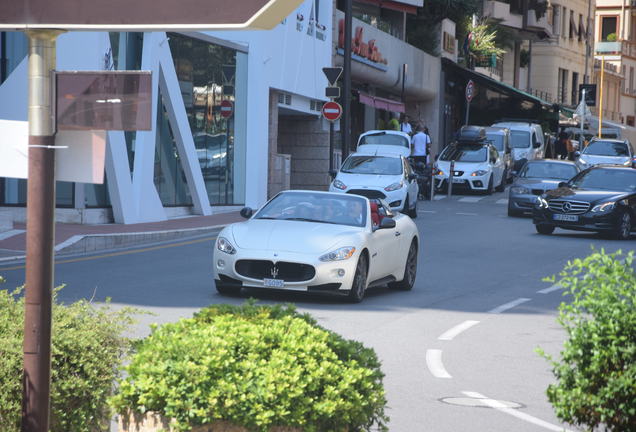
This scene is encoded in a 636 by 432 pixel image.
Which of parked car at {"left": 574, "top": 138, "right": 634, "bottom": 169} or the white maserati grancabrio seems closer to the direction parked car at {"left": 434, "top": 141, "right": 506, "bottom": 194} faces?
the white maserati grancabrio

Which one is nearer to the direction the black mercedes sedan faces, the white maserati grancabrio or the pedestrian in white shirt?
the white maserati grancabrio

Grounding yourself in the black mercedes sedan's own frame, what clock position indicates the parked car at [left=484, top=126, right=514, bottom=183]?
The parked car is roughly at 4 o'clock from the black mercedes sedan.

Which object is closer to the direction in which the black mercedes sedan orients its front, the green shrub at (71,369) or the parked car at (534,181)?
the green shrub

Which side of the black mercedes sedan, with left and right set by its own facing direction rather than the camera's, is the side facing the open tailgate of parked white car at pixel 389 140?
right

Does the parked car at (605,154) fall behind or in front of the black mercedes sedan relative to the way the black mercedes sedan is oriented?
behind

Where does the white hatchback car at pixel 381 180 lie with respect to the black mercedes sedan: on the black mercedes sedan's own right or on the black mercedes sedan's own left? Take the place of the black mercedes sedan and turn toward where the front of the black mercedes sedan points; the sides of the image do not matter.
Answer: on the black mercedes sedan's own right

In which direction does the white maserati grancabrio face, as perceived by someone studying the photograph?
facing the viewer and to the left of the viewer

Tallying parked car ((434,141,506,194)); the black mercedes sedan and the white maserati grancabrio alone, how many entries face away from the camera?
0

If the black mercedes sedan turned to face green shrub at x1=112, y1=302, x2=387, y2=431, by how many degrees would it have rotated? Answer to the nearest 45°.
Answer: approximately 45° to its left

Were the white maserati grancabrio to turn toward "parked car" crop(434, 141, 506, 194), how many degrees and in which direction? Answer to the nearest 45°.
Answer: approximately 135° to its right

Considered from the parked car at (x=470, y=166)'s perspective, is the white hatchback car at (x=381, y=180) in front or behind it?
in front
